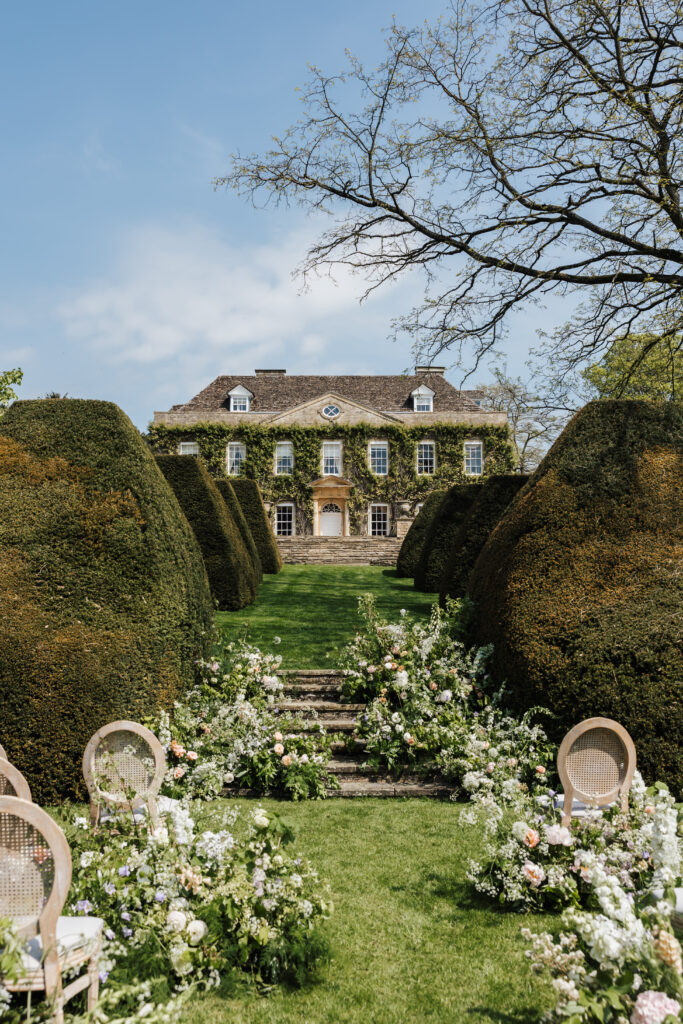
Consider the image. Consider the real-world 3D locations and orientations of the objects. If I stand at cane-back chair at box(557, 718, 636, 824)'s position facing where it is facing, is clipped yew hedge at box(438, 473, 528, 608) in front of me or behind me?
in front

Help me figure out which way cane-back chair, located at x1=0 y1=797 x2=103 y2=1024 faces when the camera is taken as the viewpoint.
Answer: facing away from the viewer and to the right of the viewer

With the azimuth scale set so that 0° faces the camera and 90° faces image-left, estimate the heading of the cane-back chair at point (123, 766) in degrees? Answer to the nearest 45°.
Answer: approximately 180°

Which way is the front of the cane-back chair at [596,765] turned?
away from the camera

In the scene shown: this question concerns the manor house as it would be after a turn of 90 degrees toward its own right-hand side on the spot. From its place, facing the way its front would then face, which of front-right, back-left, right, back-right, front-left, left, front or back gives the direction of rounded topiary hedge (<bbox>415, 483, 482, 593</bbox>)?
left

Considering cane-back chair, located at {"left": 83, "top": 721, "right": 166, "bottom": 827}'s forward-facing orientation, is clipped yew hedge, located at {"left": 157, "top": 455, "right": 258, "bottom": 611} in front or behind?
in front

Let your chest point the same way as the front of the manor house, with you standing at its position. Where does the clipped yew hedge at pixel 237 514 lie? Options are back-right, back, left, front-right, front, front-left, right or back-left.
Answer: front

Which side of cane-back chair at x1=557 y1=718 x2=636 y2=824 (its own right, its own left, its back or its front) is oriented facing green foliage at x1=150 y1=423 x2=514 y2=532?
front

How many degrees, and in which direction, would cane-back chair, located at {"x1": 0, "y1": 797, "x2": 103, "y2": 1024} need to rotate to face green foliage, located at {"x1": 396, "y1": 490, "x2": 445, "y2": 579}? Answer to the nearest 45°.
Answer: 0° — it already faces it

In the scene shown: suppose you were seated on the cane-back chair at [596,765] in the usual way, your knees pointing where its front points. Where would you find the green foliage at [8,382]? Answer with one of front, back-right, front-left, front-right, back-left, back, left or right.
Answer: front-left

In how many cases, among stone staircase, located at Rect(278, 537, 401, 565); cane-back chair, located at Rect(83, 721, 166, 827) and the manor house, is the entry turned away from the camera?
1

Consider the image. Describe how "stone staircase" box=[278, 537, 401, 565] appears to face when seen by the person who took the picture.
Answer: facing the viewer

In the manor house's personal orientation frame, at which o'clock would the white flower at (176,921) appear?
The white flower is roughly at 12 o'clock from the manor house.

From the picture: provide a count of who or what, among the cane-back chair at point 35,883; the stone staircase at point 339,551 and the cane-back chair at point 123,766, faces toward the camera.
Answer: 1

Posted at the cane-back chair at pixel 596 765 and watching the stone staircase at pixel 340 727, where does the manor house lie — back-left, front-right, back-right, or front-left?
front-right

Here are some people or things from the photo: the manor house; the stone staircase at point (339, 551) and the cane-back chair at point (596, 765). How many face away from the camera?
1

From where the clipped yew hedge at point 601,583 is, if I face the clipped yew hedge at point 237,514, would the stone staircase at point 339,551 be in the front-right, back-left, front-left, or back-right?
front-right

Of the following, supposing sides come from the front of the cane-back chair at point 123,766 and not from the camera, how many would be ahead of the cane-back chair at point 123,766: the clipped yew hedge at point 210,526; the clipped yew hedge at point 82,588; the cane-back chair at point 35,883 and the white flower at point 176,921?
2
